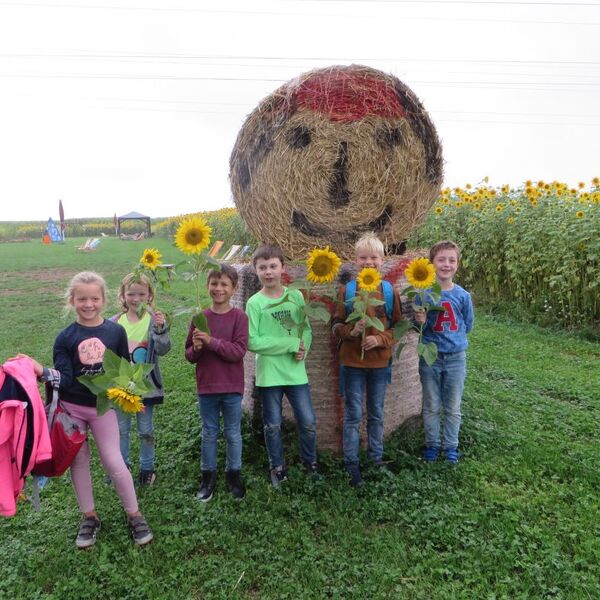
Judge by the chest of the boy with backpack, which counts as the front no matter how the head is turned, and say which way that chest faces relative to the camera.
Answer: toward the camera

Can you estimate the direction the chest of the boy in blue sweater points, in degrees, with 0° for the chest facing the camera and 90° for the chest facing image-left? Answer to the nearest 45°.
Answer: approximately 0°

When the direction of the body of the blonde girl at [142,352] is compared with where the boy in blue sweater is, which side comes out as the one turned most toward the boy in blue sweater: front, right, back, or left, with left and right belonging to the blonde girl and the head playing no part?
left

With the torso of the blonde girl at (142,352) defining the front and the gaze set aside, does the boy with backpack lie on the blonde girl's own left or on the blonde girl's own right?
on the blonde girl's own left

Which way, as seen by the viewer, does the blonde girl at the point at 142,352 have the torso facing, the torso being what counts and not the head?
toward the camera

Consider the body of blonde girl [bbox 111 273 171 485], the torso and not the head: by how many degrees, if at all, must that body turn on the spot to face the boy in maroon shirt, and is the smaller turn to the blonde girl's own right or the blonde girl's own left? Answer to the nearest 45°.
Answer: approximately 45° to the blonde girl's own left

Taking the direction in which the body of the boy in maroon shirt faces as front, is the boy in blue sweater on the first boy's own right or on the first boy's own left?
on the first boy's own left
